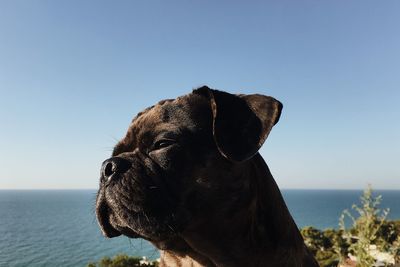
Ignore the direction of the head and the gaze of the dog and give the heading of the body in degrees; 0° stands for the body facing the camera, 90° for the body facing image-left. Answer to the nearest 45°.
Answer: approximately 90°
